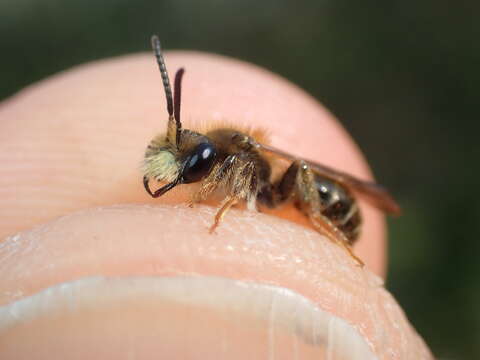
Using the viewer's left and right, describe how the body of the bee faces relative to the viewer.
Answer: facing to the left of the viewer
